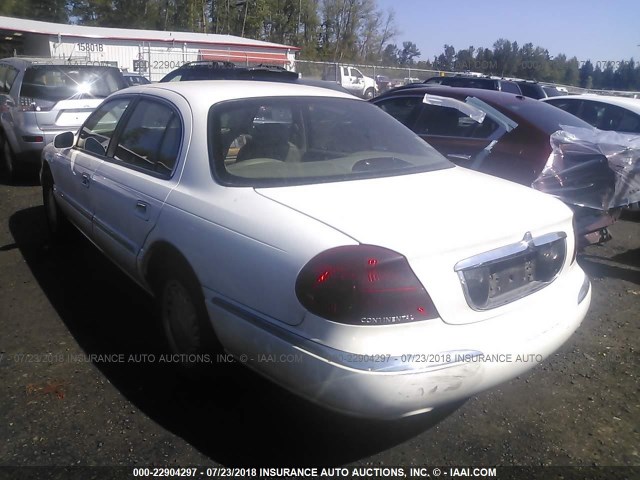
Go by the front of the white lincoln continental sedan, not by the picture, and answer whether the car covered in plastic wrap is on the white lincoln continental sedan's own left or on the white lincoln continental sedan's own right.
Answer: on the white lincoln continental sedan's own right

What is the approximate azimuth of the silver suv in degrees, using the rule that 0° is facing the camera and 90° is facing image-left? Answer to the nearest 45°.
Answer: approximately 135°

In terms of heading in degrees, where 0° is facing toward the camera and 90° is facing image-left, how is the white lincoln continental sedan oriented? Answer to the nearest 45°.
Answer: approximately 135°
